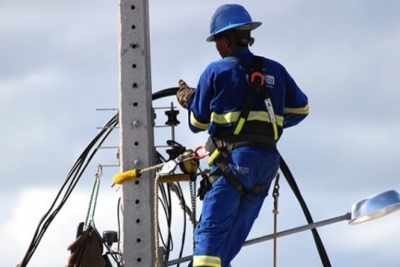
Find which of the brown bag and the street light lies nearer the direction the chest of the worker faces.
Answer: the brown bag

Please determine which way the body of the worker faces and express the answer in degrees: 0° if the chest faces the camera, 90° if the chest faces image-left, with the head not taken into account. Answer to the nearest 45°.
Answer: approximately 135°

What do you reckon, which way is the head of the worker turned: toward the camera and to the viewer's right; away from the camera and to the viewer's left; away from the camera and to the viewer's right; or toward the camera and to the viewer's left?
away from the camera and to the viewer's left
